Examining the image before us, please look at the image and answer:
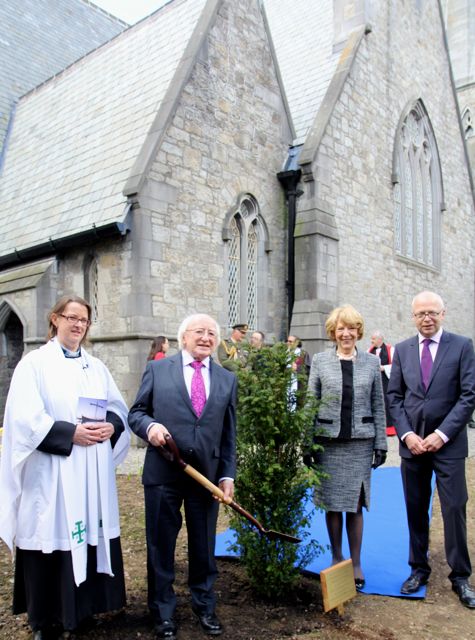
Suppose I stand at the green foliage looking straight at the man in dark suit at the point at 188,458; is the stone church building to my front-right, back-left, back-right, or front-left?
back-right

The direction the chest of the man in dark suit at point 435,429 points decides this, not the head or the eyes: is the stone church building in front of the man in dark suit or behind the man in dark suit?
behind

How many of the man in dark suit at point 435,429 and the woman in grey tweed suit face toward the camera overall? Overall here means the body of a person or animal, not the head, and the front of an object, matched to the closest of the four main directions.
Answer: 2

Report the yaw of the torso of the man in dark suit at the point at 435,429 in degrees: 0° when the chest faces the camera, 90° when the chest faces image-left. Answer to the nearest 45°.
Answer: approximately 0°

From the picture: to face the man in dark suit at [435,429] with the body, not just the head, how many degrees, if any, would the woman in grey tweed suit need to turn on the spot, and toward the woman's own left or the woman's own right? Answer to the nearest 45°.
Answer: approximately 90° to the woman's own left

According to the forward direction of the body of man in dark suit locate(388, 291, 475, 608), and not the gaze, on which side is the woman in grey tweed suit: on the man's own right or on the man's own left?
on the man's own right

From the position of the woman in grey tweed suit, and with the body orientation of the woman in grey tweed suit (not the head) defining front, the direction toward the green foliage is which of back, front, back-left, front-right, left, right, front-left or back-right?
front-right
